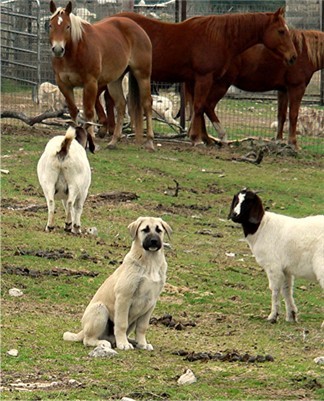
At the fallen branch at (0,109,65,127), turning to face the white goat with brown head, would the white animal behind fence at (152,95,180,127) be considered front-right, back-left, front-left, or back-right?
back-left

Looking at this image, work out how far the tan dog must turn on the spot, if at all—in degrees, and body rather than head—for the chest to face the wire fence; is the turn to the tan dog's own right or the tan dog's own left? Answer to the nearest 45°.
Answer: approximately 135° to the tan dog's own left

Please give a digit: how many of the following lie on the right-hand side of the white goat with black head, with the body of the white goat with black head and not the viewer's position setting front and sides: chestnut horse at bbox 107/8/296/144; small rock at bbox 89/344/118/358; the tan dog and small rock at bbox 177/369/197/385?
1

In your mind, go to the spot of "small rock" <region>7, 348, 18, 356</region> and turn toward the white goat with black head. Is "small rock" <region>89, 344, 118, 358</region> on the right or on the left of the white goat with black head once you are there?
right

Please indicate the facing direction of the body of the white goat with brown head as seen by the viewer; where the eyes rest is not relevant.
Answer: away from the camera

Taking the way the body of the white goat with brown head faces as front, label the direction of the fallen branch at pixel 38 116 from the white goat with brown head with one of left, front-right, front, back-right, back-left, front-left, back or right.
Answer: front

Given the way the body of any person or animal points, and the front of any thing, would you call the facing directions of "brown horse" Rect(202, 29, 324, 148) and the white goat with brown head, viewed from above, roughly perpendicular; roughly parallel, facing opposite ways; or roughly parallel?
roughly perpendicular

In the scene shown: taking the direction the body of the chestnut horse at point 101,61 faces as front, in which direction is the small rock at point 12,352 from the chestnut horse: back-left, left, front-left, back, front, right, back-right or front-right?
front-left

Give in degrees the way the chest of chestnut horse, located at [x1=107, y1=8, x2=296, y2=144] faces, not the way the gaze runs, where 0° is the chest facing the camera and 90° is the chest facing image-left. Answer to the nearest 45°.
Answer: approximately 270°
